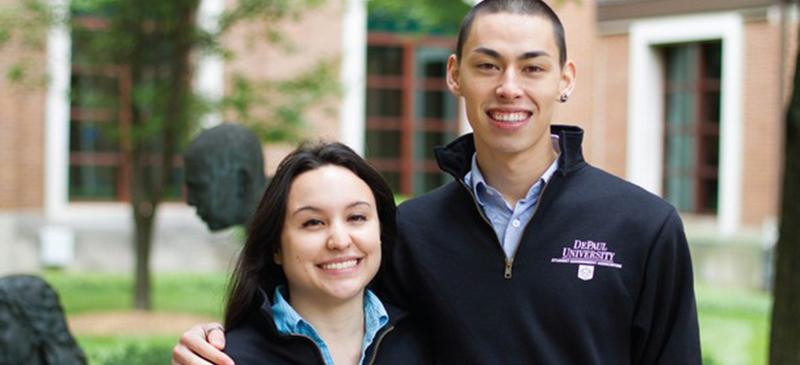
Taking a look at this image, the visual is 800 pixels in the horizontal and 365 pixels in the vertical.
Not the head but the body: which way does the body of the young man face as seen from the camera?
toward the camera

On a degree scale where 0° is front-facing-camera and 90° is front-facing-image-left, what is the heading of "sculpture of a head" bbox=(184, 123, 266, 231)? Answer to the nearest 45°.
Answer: approximately 45°

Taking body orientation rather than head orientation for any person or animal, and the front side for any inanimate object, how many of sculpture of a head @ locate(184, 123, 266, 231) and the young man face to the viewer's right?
0

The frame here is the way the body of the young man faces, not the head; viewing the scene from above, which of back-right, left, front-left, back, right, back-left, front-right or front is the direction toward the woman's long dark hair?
right

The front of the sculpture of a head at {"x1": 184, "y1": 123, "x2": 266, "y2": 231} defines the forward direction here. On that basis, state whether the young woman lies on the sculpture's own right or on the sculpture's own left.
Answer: on the sculpture's own left

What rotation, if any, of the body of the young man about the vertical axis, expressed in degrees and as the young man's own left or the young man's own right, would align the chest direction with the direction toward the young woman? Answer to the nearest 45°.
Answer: approximately 90° to the young man's own right

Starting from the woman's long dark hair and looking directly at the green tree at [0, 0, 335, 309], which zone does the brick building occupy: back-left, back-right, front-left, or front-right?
front-right

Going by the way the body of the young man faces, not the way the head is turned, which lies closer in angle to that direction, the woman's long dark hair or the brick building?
the woman's long dark hair

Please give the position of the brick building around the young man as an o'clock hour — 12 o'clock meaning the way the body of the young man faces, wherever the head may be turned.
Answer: The brick building is roughly at 6 o'clock from the young man.

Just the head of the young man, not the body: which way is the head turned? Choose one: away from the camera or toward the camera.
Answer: toward the camera
